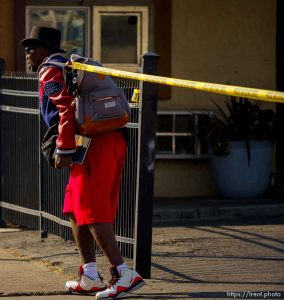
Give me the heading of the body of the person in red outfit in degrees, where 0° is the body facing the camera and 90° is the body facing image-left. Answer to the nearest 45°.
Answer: approximately 90°

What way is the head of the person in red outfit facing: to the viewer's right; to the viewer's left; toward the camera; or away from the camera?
to the viewer's left
